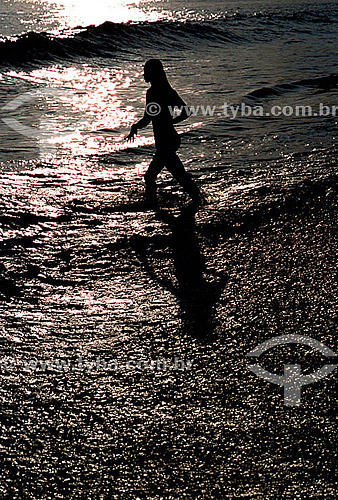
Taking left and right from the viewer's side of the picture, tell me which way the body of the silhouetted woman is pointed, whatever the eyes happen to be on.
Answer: facing to the left of the viewer

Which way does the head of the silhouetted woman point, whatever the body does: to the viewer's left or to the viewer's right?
to the viewer's left
